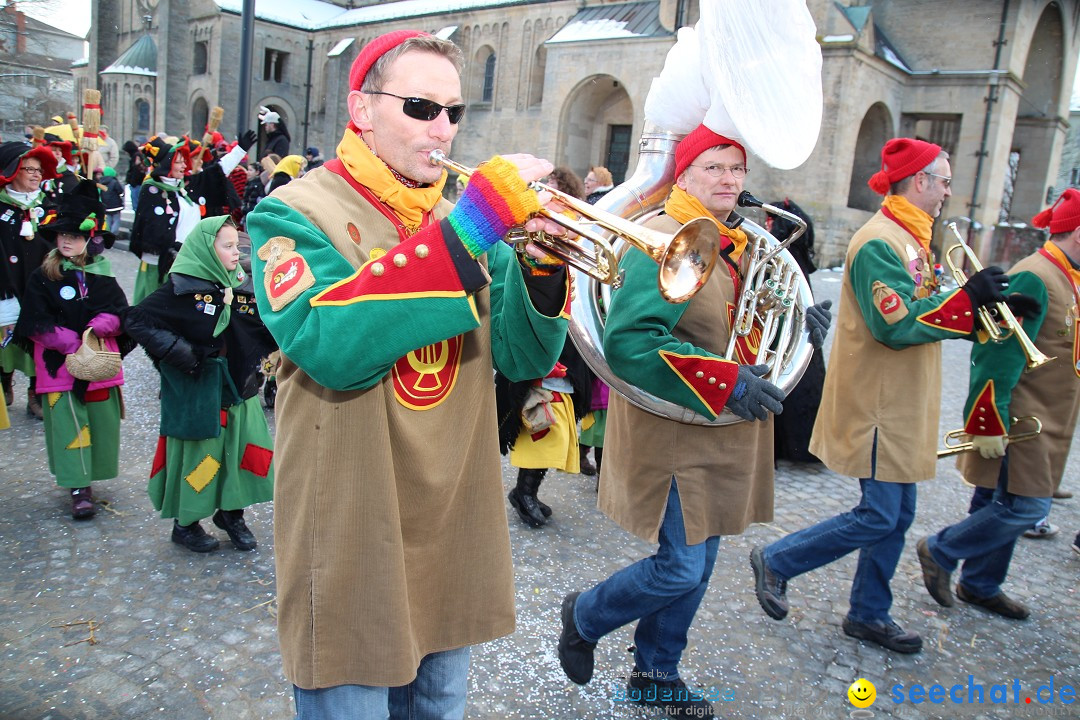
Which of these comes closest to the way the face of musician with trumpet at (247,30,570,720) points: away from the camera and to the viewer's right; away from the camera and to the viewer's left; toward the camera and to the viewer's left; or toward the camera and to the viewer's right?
toward the camera and to the viewer's right

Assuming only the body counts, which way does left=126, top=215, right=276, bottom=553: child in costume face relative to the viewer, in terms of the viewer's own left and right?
facing the viewer and to the right of the viewer

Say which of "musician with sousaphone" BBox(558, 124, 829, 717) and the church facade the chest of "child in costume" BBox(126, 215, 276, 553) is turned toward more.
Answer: the musician with sousaphone

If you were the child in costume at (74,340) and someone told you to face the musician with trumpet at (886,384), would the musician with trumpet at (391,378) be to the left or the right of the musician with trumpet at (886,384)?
right

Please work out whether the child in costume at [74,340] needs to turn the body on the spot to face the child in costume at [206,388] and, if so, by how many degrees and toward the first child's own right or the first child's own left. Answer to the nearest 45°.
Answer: approximately 45° to the first child's own left

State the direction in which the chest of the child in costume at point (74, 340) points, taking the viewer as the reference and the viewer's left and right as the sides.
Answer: facing the viewer

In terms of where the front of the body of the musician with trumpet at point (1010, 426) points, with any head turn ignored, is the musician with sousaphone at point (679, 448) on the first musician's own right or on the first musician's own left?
on the first musician's own right

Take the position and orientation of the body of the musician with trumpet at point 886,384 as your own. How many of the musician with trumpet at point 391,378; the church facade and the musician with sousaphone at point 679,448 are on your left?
1
